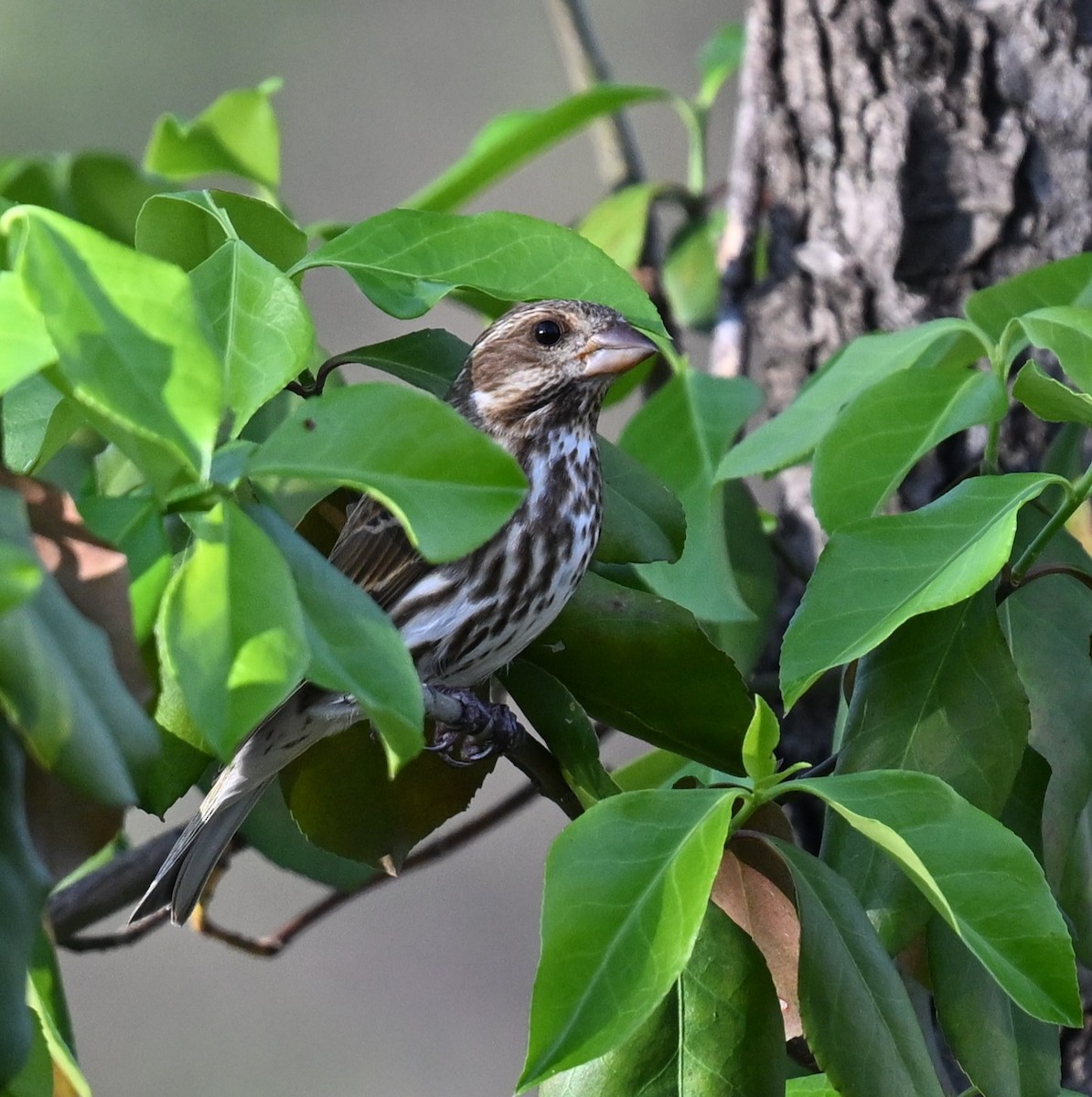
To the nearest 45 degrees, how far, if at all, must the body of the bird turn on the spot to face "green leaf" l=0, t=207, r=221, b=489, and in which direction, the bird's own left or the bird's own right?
approximately 90° to the bird's own right

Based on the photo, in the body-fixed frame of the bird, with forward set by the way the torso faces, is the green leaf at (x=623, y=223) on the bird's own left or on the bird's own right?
on the bird's own left

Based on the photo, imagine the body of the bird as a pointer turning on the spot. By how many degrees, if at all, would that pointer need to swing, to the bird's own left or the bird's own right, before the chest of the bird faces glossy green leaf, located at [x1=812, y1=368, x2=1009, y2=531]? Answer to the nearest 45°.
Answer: approximately 45° to the bird's own left

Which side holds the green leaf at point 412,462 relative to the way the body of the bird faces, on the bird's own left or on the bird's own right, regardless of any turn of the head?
on the bird's own right

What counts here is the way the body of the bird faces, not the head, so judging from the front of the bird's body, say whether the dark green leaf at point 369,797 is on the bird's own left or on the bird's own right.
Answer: on the bird's own right

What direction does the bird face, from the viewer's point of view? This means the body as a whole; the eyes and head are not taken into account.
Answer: to the viewer's right
